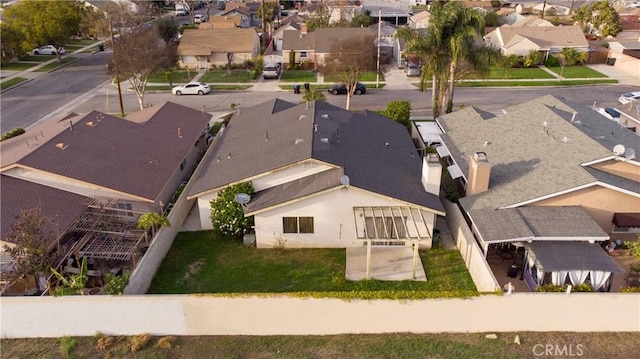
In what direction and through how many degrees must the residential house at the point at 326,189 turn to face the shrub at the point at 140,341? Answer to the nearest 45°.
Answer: approximately 135° to its left

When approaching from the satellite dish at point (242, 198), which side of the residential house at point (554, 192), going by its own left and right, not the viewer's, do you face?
left

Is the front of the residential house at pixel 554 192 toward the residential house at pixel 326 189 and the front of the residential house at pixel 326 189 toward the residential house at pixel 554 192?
no

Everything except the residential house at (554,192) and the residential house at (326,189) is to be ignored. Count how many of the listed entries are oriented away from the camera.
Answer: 2

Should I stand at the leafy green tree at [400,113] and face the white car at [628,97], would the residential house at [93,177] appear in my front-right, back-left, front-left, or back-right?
back-right

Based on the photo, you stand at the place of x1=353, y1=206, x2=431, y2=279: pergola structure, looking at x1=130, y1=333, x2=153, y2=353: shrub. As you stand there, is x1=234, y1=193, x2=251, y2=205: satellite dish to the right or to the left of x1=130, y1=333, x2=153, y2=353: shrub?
right

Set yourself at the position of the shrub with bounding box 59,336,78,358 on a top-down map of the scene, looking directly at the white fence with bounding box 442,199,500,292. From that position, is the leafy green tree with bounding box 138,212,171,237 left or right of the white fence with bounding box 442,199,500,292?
left

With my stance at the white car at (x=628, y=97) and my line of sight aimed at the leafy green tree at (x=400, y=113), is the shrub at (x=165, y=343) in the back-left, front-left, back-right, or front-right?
front-left

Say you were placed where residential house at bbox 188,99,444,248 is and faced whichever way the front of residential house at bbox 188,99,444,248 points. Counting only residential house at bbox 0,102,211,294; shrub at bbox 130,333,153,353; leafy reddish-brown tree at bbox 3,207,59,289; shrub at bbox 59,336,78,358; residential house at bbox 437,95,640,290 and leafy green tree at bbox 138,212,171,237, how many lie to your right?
1

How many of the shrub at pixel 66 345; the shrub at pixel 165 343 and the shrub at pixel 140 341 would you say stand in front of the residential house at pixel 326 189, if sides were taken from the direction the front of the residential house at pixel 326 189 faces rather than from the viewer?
0

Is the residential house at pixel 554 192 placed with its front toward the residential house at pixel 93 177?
no

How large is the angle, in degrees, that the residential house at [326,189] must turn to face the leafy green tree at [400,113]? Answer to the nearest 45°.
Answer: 0° — it already faces it

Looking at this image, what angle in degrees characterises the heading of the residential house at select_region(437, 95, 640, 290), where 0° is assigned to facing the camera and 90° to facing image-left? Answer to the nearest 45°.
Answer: approximately 180°

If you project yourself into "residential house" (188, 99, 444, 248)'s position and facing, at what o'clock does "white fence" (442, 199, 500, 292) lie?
The white fence is roughly at 4 o'clock from the residential house.

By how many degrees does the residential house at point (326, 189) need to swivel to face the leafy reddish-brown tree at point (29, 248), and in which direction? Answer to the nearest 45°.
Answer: approximately 135° to its left

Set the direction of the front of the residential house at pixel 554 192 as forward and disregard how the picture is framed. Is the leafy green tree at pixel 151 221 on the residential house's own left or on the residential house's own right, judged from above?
on the residential house's own left

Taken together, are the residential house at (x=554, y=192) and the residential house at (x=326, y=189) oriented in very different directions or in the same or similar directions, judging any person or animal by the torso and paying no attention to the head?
same or similar directions

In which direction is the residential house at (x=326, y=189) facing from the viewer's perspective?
away from the camera

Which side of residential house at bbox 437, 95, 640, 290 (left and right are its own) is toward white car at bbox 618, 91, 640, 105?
front

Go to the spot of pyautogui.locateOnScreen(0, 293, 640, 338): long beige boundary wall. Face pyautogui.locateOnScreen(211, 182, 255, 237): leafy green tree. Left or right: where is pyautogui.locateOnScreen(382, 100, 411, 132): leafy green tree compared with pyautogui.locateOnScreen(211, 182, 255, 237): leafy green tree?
right
